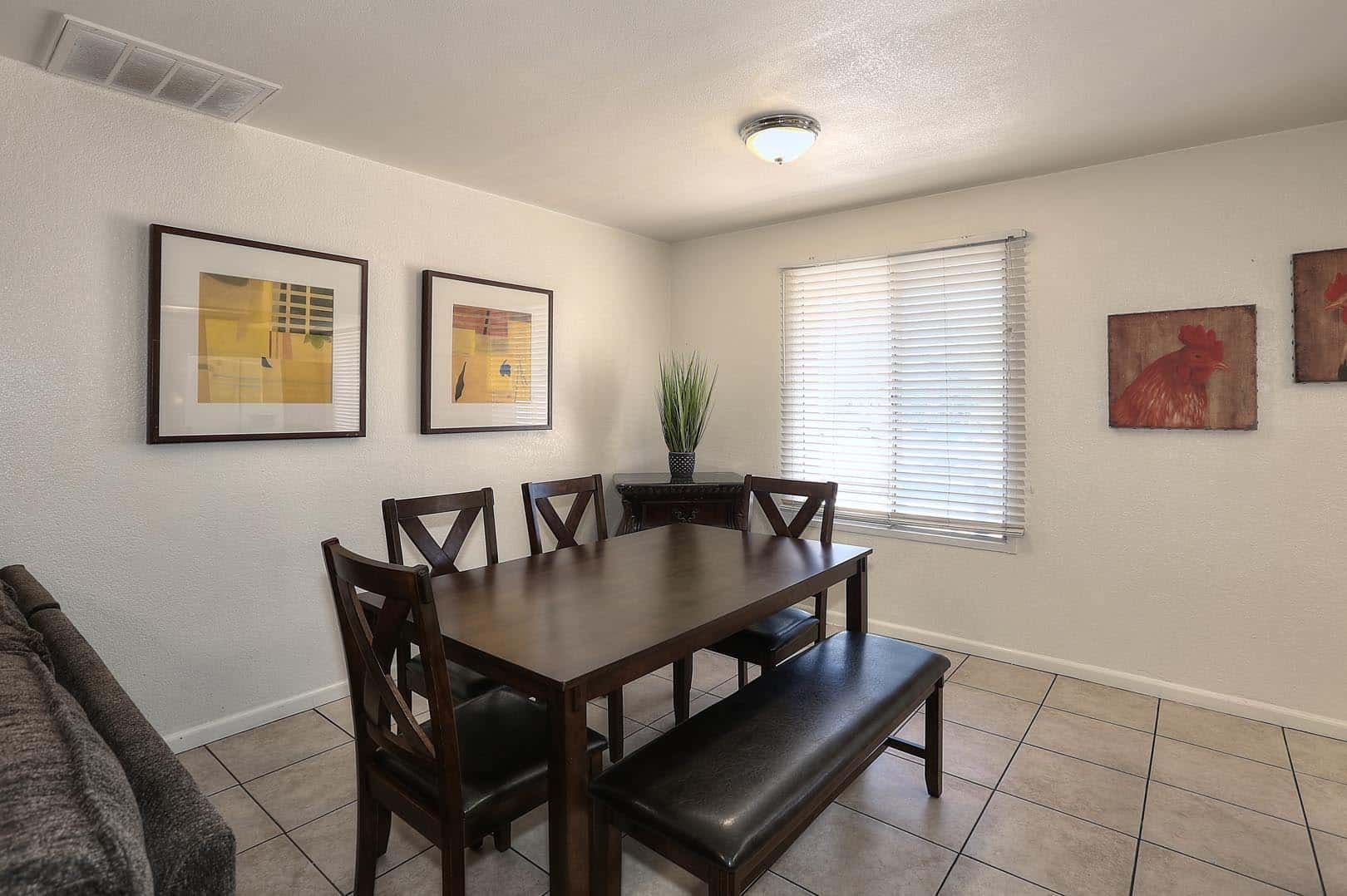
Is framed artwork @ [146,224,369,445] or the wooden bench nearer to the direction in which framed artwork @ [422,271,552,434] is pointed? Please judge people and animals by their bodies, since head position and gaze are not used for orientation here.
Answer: the wooden bench

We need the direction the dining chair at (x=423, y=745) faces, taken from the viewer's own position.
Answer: facing away from the viewer and to the right of the viewer

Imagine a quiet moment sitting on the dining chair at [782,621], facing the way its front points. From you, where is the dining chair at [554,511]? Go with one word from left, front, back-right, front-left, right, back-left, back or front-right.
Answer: front-right

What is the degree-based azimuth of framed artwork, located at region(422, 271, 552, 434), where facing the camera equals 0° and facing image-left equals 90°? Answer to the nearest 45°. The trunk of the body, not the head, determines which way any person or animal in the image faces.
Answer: approximately 315°

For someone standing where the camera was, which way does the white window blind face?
facing the viewer and to the left of the viewer

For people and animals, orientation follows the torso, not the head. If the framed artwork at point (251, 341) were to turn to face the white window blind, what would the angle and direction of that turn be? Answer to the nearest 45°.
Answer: approximately 45° to its left

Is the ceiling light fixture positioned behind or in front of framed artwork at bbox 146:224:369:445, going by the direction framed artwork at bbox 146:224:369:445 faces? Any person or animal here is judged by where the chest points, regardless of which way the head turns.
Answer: in front

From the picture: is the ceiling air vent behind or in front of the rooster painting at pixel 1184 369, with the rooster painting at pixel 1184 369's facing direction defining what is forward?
in front

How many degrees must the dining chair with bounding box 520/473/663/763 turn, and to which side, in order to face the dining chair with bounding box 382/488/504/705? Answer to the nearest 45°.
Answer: approximately 90° to its right

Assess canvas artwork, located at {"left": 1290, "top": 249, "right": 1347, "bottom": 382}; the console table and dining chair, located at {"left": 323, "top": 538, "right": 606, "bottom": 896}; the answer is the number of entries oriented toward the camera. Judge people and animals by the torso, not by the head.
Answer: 2

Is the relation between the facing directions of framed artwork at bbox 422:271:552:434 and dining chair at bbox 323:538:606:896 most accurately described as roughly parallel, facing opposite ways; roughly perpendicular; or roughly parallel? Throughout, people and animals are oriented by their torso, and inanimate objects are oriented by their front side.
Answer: roughly perpendicular
